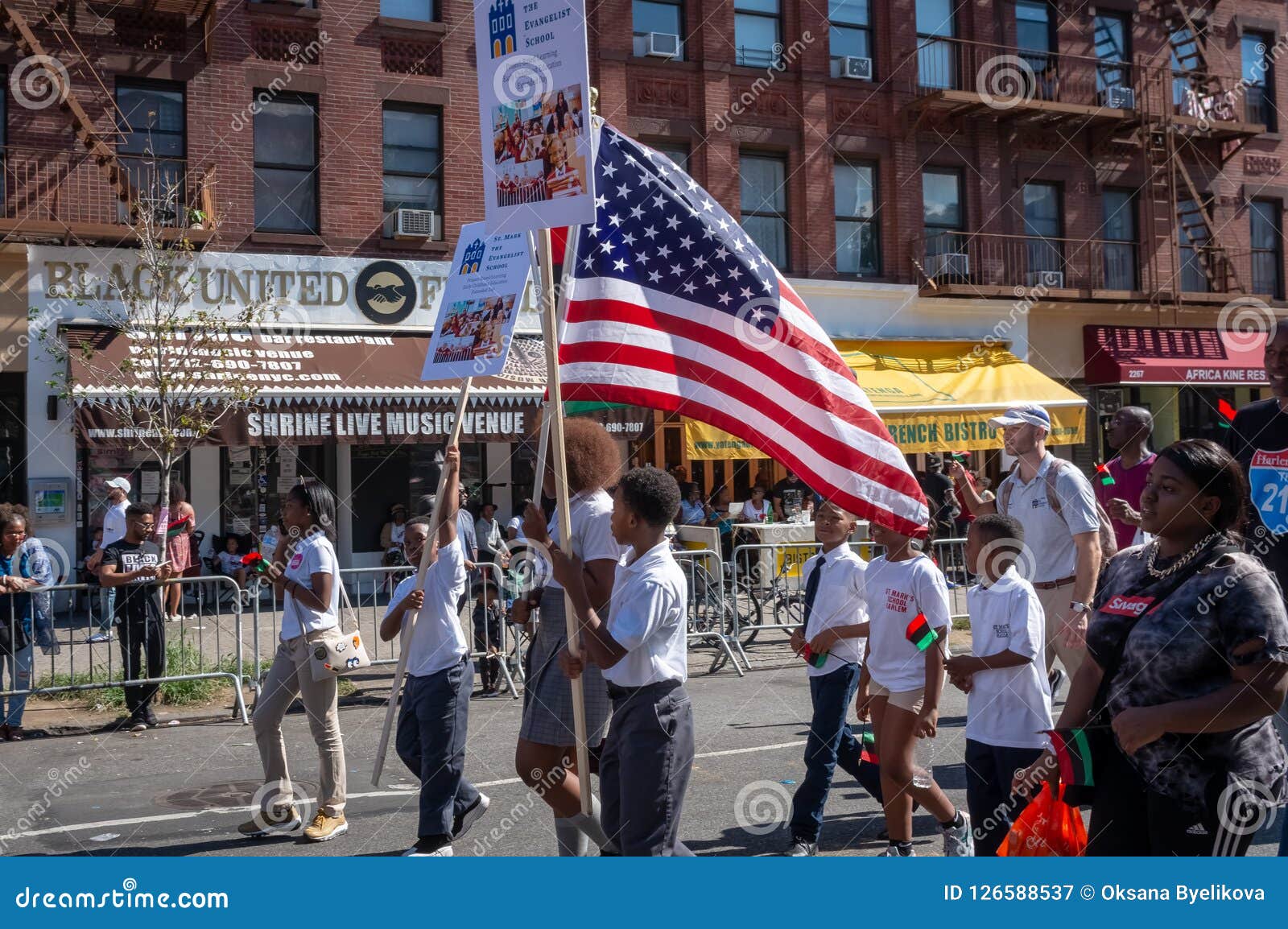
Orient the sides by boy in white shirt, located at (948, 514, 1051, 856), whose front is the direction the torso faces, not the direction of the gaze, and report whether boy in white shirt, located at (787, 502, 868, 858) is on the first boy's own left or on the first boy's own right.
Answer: on the first boy's own right

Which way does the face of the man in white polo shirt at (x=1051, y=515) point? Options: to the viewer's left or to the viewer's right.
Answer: to the viewer's left

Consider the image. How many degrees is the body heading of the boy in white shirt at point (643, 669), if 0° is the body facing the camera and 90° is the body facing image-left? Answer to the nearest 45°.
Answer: approximately 90°

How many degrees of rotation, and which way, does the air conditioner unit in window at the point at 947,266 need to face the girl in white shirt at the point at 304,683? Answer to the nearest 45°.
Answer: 0° — it already faces them
